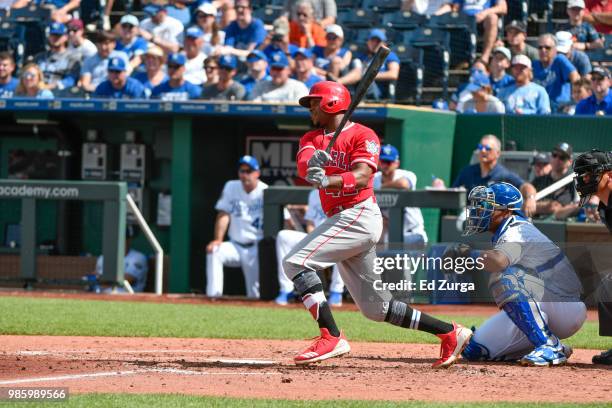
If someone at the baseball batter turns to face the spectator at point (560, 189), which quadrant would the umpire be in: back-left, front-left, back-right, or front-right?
front-right

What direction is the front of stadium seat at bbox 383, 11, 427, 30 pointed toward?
toward the camera

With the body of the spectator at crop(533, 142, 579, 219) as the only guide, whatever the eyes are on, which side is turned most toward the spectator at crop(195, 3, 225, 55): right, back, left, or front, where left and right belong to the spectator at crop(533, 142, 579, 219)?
right

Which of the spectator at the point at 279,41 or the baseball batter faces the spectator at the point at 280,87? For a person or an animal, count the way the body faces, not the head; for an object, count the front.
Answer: the spectator at the point at 279,41

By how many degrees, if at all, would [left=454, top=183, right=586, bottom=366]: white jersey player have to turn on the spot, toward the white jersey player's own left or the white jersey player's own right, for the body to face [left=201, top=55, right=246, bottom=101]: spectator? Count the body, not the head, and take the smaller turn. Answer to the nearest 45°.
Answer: approximately 45° to the white jersey player's own right

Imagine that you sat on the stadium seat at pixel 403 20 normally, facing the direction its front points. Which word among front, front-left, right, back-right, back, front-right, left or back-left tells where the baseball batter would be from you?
front

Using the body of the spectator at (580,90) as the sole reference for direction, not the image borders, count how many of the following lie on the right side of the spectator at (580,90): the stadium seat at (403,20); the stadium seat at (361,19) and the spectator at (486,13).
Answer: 3

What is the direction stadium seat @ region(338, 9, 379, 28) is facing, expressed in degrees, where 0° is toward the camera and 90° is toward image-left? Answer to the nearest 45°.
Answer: approximately 0°

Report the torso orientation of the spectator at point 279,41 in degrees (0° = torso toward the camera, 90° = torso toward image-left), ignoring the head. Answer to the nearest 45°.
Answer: approximately 0°

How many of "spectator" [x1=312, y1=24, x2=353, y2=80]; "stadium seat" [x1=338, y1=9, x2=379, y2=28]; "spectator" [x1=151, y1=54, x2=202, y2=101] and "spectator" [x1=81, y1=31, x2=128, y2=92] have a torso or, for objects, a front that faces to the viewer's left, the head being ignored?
0

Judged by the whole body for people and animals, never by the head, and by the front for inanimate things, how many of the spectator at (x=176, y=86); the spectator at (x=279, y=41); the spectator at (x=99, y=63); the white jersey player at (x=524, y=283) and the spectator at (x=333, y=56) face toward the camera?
4

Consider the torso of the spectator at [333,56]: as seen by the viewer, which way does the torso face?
toward the camera

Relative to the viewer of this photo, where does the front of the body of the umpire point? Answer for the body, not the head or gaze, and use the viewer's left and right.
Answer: facing to the left of the viewer

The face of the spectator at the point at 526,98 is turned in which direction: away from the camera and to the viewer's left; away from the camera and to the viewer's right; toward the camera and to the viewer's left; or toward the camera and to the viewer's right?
toward the camera and to the viewer's left

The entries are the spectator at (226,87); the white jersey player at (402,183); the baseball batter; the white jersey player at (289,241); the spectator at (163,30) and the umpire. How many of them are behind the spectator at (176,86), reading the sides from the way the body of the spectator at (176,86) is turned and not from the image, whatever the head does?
1

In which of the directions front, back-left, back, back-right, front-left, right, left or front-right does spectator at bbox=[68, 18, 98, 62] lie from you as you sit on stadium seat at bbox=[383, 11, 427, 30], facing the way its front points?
right

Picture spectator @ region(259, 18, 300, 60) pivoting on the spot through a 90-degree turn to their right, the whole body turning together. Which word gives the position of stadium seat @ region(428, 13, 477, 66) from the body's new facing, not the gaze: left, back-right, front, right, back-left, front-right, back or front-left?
back

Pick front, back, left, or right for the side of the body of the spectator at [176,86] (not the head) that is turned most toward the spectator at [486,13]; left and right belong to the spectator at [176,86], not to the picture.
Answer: left

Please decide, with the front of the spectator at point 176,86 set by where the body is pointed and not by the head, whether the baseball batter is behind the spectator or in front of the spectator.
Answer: in front

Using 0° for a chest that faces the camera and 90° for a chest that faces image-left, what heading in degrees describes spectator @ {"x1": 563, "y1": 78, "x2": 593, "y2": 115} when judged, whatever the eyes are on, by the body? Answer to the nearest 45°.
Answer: approximately 45°

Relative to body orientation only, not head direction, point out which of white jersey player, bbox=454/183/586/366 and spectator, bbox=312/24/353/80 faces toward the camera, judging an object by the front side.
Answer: the spectator

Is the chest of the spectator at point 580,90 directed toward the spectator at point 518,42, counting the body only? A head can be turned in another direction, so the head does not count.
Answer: no
